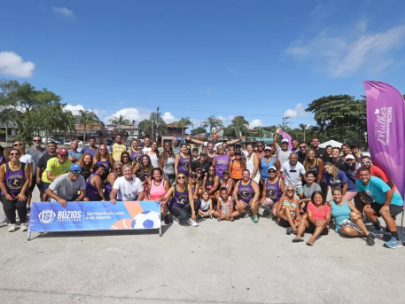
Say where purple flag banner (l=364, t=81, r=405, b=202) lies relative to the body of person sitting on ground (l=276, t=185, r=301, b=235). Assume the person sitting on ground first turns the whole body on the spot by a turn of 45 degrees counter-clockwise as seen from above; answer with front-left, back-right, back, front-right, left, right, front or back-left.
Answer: front-left

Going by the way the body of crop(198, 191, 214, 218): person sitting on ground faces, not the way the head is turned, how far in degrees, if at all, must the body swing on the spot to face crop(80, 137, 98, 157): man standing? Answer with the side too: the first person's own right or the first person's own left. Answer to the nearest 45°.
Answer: approximately 90° to the first person's own right

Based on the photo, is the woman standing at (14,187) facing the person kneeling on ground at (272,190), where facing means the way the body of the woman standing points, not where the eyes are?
no

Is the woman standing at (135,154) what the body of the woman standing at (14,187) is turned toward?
no

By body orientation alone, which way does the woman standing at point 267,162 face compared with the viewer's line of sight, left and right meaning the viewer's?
facing the viewer

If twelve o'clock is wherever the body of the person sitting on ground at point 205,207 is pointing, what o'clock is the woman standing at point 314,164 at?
The woman standing is roughly at 9 o'clock from the person sitting on ground.

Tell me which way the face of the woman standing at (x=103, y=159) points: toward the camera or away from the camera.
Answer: toward the camera

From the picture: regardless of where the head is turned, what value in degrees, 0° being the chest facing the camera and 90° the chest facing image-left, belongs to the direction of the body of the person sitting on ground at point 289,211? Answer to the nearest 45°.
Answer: approximately 0°

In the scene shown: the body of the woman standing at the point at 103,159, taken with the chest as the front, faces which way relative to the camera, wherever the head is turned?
toward the camera

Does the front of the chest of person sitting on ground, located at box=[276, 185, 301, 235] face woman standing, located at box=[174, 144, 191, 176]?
no

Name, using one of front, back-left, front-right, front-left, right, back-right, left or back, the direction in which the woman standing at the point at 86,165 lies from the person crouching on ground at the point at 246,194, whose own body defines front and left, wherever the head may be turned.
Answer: right

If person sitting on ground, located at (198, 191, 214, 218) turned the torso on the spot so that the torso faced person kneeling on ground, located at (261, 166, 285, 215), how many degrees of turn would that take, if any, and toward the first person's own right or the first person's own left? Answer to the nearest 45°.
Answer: approximately 90° to the first person's own left

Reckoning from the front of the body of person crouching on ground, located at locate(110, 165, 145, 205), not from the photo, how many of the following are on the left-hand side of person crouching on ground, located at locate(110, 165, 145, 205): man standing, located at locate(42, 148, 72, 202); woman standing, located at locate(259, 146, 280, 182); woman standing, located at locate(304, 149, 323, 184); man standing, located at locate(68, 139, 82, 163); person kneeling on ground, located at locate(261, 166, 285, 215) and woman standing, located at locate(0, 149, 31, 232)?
3

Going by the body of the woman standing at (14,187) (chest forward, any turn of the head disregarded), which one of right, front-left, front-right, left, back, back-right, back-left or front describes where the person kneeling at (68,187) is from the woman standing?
front-left

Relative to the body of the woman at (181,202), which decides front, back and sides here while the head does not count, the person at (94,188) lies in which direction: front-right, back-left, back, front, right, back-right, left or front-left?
right

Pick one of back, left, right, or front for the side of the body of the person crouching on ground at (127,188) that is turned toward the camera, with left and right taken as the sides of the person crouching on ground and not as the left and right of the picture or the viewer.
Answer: front
